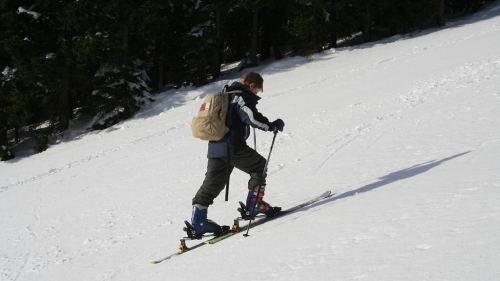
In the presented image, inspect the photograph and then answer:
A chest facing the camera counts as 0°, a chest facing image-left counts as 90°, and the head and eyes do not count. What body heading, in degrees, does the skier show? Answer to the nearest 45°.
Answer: approximately 270°
